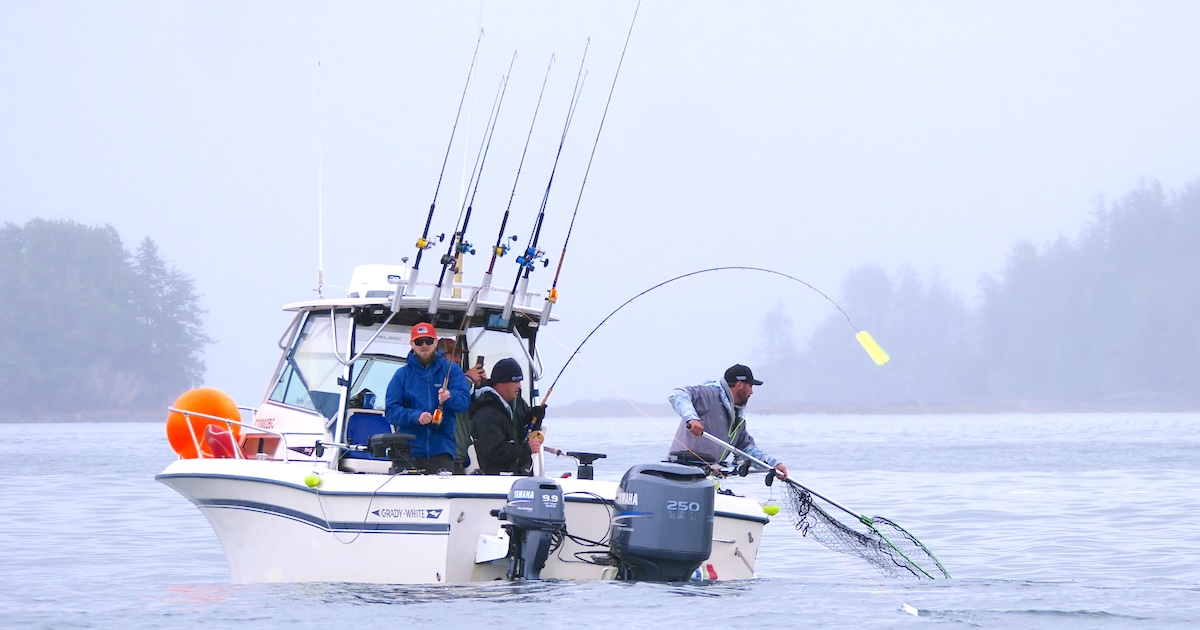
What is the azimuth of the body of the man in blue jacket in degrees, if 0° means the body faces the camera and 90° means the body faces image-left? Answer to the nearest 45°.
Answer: approximately 0°

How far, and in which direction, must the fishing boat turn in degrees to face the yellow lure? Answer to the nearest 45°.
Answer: approximately 135° to its right

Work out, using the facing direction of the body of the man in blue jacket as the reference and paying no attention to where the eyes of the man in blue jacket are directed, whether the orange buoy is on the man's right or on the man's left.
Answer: on the man's right

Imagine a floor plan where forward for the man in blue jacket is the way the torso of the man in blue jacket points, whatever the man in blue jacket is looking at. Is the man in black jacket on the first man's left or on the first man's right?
on the first man's left

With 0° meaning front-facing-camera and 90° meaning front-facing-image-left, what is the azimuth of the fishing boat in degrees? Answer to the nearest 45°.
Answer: approximately 135°

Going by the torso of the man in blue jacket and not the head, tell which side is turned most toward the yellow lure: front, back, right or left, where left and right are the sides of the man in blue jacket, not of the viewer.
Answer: left
